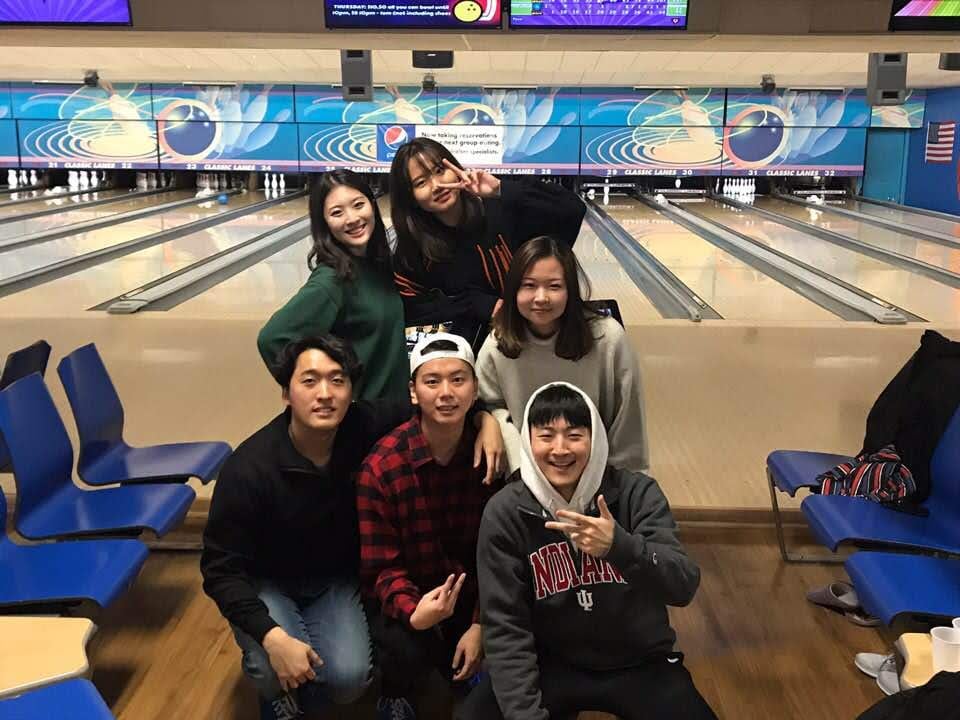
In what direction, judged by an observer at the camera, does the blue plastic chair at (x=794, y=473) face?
facing to the left of the viewer

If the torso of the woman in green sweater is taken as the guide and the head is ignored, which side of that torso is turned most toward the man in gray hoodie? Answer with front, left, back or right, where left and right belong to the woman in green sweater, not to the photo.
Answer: front

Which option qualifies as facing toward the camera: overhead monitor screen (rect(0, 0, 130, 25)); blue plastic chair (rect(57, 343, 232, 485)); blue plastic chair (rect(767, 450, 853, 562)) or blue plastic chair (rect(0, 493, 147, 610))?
the overhead monitor screen

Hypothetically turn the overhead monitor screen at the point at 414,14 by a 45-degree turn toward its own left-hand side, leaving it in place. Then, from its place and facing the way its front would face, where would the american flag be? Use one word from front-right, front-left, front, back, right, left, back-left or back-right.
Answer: left

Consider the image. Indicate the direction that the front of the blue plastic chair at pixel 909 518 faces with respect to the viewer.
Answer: facing to the left of the viewer

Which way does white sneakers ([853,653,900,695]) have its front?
to the viewer's left

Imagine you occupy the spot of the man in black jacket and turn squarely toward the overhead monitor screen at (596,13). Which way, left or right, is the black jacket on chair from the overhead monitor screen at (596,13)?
right

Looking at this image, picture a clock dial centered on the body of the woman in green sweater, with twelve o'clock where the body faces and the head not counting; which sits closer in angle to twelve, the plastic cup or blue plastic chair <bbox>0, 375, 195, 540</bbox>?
the plastic cup

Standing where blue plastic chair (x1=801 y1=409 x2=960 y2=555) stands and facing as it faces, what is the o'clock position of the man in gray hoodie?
The man in gray hoodie is roughly at 10 o'clock from the blue plastic chair.

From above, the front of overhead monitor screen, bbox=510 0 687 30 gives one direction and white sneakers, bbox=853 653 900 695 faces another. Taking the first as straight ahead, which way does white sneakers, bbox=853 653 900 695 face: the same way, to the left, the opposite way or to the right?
to the right

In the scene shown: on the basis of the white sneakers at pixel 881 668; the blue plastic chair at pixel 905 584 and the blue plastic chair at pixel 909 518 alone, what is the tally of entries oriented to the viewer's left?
3

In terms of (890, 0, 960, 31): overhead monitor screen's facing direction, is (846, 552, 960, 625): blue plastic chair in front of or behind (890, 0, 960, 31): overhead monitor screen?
in front

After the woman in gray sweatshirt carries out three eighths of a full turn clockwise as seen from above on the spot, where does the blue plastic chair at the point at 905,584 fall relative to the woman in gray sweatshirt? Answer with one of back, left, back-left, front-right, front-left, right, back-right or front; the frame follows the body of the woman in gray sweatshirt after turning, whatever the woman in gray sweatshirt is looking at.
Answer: back-right

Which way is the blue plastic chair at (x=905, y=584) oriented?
to the viewer's left
